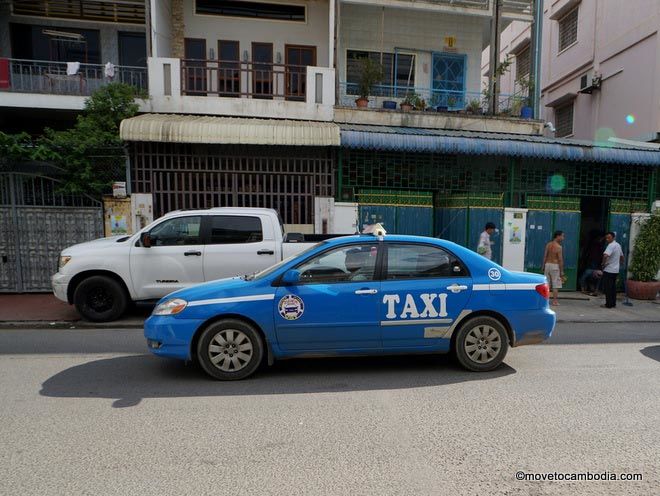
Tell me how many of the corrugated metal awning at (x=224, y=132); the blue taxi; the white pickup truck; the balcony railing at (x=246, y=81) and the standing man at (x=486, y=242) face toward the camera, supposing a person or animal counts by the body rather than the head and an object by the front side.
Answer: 2

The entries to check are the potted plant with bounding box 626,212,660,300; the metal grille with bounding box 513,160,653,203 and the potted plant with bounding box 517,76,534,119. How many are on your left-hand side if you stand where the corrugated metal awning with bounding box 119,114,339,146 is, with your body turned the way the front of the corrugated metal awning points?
3

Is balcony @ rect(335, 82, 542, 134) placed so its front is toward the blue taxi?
yes

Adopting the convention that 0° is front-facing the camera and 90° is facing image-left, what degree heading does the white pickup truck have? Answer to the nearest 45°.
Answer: approximately 90°

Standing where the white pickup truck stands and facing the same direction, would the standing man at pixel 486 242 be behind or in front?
behind

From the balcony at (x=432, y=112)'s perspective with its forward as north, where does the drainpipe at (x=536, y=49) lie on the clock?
The drainpipe is roughly at 8 o'clock from the balcony.

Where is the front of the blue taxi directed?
to the viewer's left

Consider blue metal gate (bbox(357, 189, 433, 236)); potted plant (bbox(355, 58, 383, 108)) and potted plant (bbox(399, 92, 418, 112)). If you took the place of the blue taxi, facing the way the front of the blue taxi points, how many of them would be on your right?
3

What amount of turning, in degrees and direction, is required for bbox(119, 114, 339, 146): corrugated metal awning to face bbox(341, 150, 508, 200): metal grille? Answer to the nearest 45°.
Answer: approximately 90° to its left

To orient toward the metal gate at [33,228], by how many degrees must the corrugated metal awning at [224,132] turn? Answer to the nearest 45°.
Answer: approximately 90° to its right
